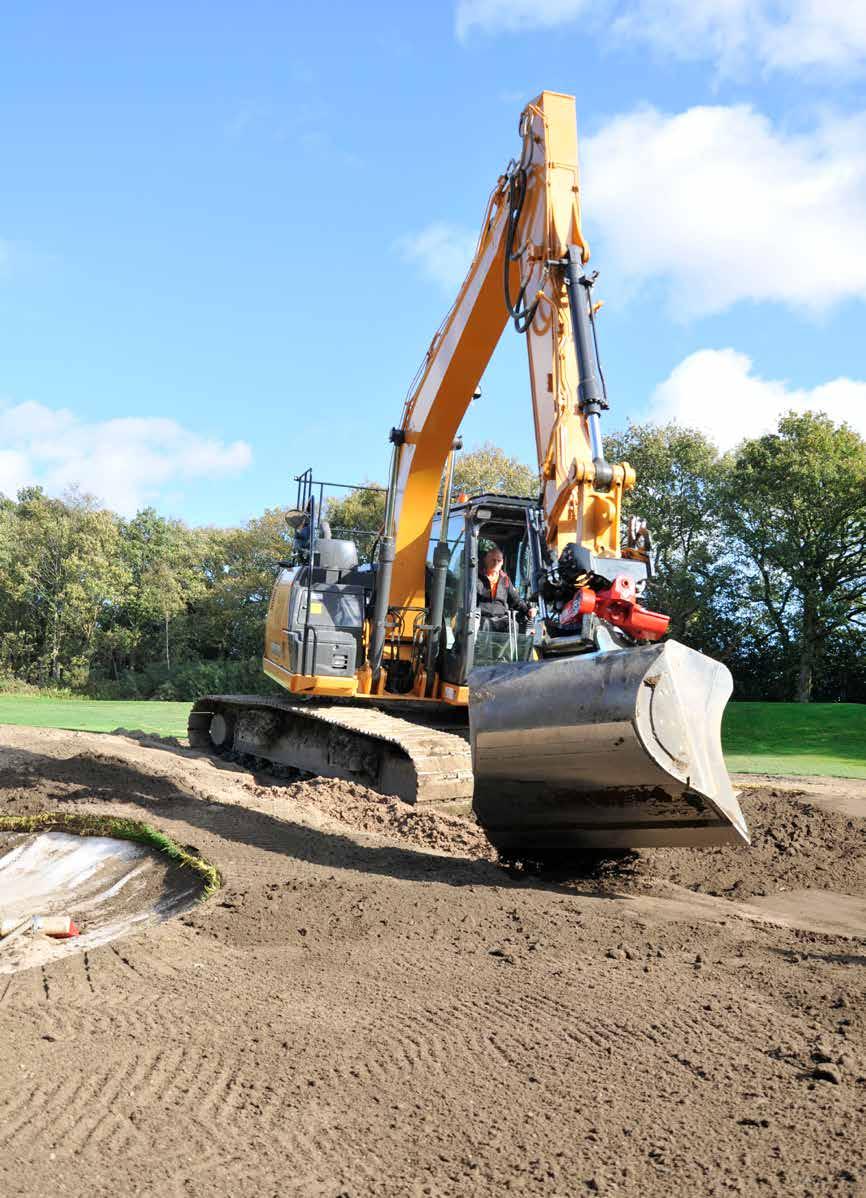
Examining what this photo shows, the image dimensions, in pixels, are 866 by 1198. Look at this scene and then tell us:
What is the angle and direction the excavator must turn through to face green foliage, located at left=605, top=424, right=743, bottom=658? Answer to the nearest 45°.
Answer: approximately 135° to its left

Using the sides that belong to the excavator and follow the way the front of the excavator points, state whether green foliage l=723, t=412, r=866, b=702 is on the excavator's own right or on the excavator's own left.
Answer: on the excavator's own left

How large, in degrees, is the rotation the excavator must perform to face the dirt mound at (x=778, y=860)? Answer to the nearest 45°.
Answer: approximately 45° to its left

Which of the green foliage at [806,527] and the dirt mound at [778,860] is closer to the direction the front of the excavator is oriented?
the dirt mound

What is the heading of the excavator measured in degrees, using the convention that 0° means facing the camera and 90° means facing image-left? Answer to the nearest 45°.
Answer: approximately 315°

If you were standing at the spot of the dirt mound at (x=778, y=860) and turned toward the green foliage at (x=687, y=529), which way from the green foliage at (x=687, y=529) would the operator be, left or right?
left

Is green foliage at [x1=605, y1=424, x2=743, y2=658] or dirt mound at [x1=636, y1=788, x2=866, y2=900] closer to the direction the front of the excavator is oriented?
the dirt mound
